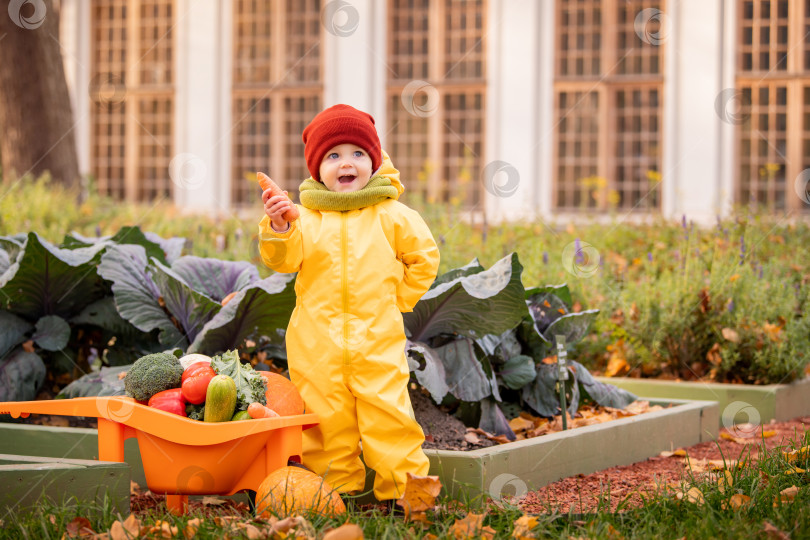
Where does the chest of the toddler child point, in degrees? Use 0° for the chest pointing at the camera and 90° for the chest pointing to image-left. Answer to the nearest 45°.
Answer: approximately 0°

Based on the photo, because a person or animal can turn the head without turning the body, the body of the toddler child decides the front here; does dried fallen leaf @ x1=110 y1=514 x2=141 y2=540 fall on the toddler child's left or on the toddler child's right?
on the toddler child's right

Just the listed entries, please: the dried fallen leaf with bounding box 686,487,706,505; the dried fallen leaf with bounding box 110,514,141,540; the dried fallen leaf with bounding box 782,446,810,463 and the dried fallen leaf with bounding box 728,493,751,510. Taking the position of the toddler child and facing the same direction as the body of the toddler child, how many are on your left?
3

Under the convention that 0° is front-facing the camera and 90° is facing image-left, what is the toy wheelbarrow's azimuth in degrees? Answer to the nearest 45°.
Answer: approximately 270°

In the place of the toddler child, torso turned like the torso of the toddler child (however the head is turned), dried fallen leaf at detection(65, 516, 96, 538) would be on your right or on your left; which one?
on your right

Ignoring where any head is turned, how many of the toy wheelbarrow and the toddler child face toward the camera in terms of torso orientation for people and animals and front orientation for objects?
1

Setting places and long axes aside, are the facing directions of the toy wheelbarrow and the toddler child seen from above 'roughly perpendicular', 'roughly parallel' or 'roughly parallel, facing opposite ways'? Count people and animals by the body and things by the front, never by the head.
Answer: roughly perpendicular

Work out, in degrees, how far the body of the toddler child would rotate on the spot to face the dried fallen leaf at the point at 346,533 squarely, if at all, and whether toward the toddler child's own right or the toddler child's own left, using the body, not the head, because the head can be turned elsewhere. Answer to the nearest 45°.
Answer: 0° — they already face it

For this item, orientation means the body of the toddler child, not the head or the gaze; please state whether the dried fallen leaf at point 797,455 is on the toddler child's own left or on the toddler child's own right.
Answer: on the toddler child's own left
